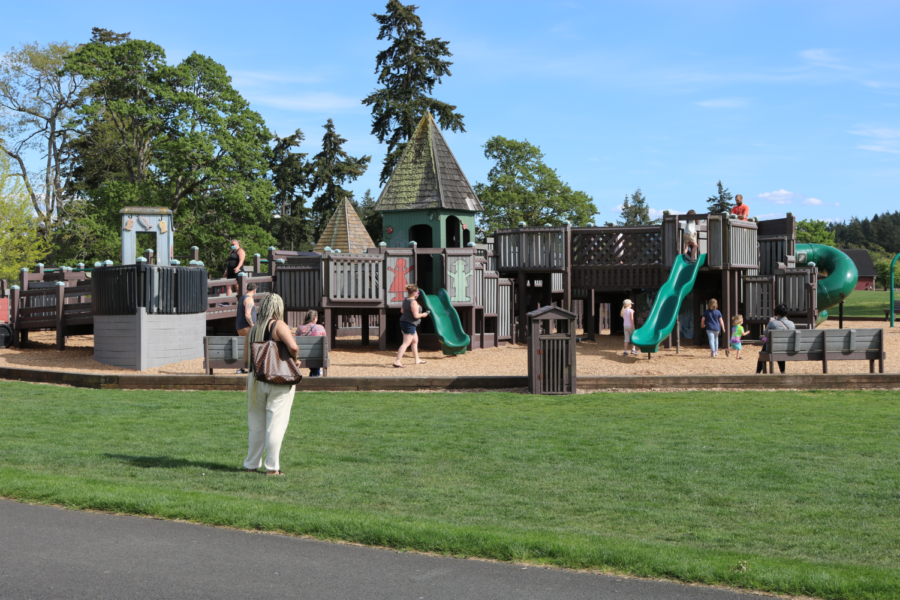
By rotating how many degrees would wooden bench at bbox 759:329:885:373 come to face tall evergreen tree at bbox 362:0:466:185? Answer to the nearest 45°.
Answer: approximately 45° to its left

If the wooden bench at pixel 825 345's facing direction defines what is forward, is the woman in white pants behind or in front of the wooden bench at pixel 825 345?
behind

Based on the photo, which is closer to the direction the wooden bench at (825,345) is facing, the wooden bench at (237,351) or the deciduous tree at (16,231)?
the deciduous tree

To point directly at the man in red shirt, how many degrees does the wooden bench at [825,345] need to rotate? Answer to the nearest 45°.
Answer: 0° — it already faces them

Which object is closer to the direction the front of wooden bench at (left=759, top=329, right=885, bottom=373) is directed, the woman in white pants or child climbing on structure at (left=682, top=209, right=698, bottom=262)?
the child climbing on structure

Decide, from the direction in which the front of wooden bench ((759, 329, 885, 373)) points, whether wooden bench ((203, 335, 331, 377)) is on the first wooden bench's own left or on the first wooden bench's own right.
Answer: on the first wooden bench's own left

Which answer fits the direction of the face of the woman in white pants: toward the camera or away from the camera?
away from the camera

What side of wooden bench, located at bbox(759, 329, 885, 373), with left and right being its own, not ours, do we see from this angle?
back

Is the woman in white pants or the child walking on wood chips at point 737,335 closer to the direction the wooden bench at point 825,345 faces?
the child walking on wood chips

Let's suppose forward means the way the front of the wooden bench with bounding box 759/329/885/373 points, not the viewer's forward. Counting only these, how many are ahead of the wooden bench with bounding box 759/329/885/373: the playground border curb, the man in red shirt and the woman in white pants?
1

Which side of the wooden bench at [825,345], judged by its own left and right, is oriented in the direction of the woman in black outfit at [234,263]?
left
